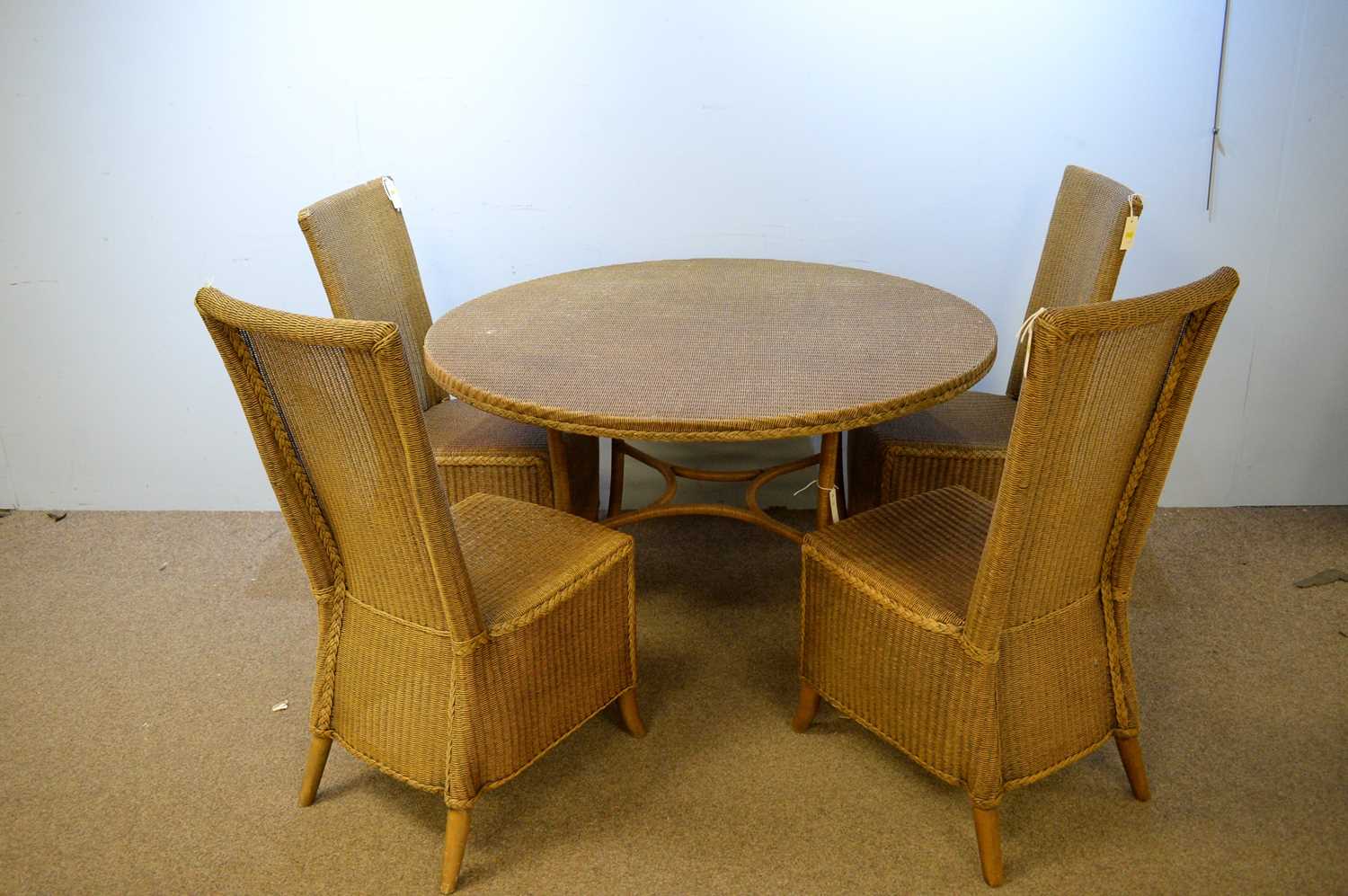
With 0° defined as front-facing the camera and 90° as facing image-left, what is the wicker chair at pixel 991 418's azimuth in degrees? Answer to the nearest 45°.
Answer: approximately 45°

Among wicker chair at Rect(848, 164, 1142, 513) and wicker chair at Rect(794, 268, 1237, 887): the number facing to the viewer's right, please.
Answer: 0

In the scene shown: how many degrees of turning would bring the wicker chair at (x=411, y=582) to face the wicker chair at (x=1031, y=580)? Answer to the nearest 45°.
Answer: approximately 45° to its right

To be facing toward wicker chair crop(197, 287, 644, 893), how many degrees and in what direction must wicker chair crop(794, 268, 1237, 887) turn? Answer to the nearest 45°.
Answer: approximately 45° to its left

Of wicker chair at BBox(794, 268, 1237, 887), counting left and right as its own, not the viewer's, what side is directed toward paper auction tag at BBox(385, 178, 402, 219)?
front

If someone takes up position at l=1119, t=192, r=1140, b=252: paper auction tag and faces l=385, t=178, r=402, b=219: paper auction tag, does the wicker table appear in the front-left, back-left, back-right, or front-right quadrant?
front-left

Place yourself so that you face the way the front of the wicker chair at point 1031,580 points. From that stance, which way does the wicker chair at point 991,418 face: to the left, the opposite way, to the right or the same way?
to the left

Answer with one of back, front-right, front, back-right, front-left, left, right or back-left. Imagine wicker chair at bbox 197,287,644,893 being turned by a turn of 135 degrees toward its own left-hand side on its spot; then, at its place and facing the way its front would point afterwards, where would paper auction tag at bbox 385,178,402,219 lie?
right

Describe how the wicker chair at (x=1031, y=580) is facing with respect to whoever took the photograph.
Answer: facing away from the viewer and to the left of the viewer

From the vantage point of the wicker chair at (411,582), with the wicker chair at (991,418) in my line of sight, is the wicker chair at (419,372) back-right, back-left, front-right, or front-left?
front-left

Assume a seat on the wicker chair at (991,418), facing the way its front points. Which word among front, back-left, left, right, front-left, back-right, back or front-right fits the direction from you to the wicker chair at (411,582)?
front

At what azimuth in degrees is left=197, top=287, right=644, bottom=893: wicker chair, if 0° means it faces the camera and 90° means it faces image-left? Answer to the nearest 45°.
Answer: approximately 225°

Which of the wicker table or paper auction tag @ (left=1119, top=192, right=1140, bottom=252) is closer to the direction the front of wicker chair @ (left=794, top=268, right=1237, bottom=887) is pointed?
the wicker table

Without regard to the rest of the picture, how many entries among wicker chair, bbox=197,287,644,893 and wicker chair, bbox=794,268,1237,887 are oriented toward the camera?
0
